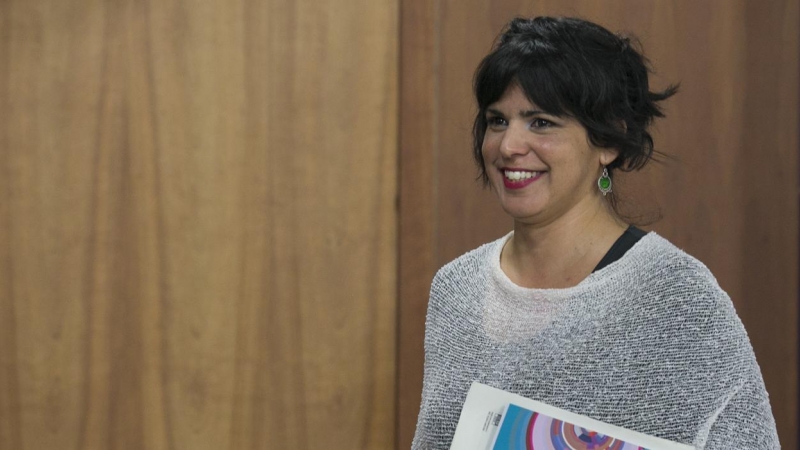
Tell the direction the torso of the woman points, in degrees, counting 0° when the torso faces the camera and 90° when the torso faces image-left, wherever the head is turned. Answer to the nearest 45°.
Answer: approximately 45°

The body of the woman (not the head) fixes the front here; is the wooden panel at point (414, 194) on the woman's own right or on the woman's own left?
on the woman's own right

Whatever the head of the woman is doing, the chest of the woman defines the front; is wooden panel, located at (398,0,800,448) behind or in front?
behind

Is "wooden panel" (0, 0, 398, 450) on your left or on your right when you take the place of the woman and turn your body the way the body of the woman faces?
on your right
